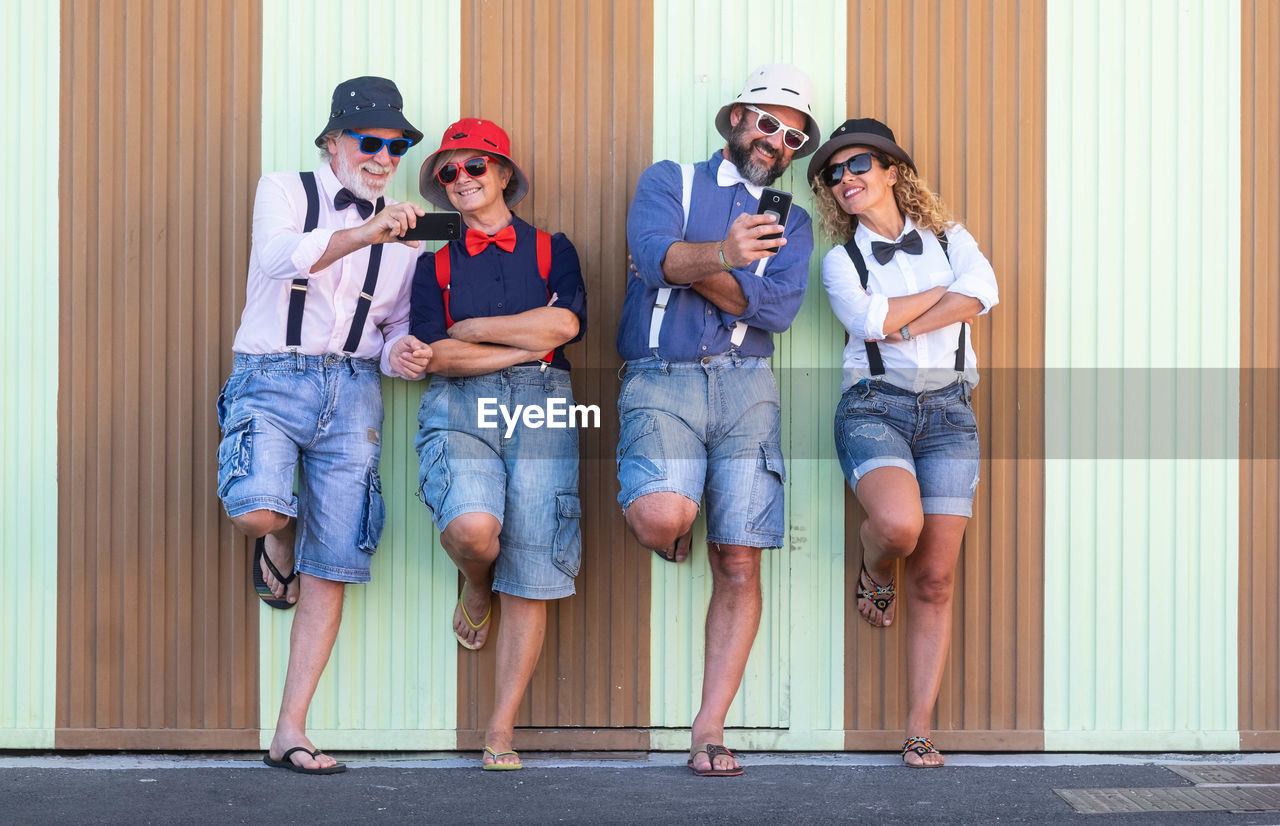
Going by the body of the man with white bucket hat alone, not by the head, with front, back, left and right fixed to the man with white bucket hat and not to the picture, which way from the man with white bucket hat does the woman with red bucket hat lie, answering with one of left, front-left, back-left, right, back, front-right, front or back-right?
right

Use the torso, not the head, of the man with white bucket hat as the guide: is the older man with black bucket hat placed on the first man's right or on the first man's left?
on the first man's right

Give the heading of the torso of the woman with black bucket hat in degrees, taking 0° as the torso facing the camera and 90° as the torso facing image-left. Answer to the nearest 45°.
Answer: approximately 0°

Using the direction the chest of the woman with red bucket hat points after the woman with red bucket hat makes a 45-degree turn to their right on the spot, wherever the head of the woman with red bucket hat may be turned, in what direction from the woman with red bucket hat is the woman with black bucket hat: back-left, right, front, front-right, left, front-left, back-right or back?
back-left

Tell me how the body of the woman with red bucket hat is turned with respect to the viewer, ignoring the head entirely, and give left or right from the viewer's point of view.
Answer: facing the viewer

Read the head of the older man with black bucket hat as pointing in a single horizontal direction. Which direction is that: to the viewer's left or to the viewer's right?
to the viewer's right

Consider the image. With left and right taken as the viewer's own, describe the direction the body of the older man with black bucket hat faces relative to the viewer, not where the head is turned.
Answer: facing the viewer and to the right of the viewer

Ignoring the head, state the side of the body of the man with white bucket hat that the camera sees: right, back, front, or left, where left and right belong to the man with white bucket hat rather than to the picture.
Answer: front

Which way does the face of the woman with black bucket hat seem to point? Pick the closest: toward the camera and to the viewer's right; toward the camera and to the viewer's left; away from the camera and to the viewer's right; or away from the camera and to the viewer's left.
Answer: toward the camera and to the viewer's left
